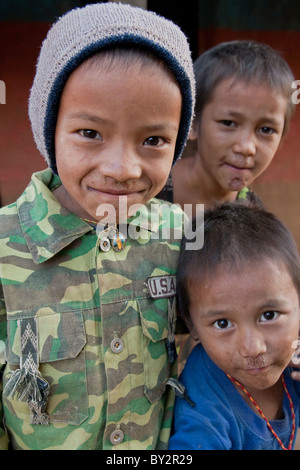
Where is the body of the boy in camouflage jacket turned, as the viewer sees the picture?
toward the camera

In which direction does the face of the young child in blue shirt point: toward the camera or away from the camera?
toward the camera

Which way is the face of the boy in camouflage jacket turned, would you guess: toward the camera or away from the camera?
toward the camera
